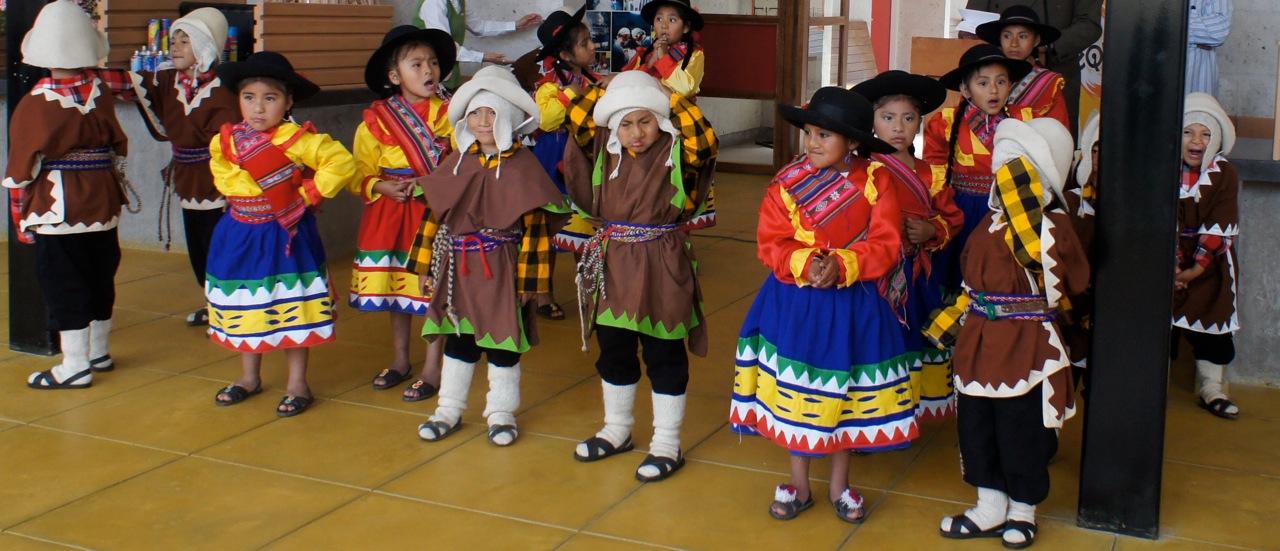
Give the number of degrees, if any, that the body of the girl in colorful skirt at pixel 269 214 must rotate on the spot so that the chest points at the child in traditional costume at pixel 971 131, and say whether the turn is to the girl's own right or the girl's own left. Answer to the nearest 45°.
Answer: approximately 135° to the girl's own left

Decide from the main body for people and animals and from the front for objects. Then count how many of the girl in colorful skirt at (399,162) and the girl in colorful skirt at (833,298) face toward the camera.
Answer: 2

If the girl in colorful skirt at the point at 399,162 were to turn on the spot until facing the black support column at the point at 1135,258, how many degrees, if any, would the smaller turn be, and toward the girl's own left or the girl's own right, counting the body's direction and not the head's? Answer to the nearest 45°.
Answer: approximately 45° to the girl's own left

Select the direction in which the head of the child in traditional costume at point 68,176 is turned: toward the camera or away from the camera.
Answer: away from the camera

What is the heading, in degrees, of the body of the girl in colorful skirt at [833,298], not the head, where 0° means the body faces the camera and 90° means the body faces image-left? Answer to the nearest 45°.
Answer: approximately 0°

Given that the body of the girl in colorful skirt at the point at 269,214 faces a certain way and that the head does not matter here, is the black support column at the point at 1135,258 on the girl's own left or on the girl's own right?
on the girl's own left
